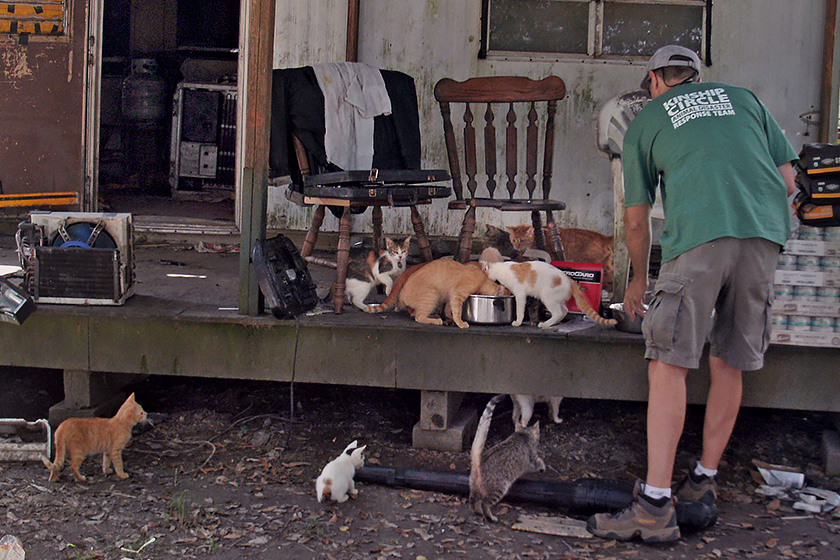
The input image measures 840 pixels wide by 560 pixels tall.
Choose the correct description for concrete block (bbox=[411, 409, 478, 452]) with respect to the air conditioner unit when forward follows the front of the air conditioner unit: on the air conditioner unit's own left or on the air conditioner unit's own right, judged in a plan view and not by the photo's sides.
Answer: on the air conditioner unit's own left

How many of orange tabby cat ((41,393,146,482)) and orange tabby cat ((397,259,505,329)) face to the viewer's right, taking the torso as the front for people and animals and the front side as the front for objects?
2

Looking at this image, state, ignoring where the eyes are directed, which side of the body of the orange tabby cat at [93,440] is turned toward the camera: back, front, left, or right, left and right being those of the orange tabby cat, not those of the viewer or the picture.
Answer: right

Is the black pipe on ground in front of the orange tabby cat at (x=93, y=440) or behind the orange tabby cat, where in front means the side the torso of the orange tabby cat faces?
in front

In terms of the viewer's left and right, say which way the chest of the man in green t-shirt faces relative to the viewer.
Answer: facing away from the viewer and to the left of the viewer

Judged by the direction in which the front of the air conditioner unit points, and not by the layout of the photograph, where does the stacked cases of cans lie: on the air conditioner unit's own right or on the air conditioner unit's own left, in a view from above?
on the air conditioner unit's own left

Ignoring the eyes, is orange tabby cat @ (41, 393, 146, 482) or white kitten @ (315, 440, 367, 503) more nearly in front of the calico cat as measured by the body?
the white kitten

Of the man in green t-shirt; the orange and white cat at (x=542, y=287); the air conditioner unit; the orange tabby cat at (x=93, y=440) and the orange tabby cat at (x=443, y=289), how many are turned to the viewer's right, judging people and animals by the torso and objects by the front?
2

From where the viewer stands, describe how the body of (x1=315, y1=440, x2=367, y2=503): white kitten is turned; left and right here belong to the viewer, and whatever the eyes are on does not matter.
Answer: facing away from the viewer and to the right of the viewer

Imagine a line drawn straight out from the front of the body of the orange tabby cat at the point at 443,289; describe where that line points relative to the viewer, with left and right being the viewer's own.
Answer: facing to the right of the viewer

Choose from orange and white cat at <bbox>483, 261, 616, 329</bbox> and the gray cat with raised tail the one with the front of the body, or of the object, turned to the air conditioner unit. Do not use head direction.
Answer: the orange and white cat

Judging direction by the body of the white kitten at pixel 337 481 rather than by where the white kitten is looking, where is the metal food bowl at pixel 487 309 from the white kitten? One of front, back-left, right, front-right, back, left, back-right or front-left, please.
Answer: front

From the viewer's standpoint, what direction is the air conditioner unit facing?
toward the camera

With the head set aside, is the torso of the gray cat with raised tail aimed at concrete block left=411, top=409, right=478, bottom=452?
no

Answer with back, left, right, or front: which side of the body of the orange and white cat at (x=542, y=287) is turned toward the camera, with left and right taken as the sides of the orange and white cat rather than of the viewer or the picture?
left
